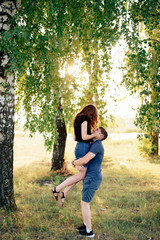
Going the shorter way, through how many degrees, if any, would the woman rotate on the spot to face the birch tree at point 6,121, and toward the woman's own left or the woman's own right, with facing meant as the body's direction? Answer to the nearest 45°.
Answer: approximately 180°

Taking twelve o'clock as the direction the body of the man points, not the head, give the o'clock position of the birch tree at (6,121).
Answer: The birch tree is roughly at 1 o'clock from the man.

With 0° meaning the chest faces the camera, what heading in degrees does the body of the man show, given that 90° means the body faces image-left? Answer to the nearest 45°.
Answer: approximately 90°

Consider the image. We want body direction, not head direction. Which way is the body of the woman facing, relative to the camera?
to the viewer's right
